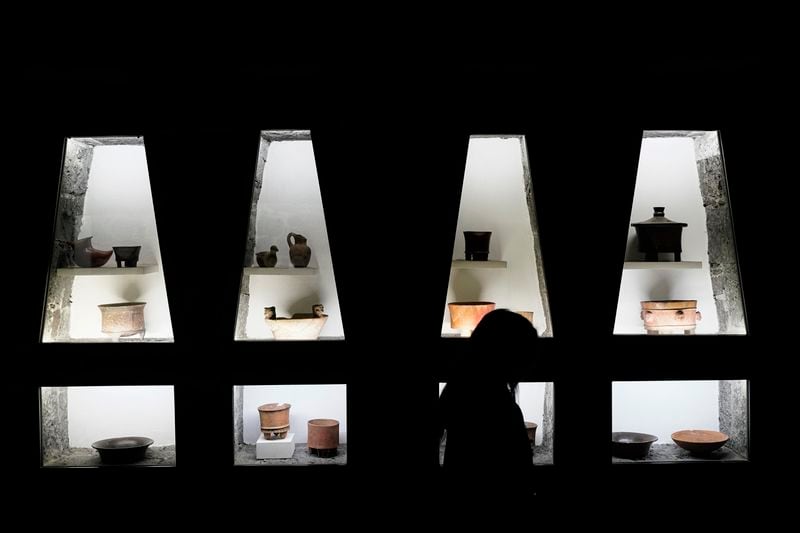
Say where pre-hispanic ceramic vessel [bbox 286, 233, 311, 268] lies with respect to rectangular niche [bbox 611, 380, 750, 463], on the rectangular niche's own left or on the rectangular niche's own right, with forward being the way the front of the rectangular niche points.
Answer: on the rectangular niche's own right

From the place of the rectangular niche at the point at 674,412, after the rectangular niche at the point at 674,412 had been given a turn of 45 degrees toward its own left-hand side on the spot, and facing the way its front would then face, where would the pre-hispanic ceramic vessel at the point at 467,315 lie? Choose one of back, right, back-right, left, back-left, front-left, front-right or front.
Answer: right

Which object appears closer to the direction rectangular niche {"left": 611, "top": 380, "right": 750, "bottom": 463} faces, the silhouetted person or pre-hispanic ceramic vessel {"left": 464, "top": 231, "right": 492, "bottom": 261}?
the silhouetted person

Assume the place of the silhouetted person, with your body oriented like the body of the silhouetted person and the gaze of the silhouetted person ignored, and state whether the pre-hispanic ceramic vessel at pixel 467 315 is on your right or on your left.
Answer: on your left

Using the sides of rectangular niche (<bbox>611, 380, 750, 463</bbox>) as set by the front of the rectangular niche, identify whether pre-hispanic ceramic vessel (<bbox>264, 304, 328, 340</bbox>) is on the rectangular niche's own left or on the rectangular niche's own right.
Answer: on the rectangular niche's own right

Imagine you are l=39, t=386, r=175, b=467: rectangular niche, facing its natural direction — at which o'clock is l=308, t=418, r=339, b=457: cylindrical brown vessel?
The cylindrical brown vessel is roughly at 10 o'clock from the rectangular niche.

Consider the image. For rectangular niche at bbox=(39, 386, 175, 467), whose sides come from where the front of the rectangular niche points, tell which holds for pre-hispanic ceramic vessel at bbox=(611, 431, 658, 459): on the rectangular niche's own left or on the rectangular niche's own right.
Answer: on the rectangular niche's own left

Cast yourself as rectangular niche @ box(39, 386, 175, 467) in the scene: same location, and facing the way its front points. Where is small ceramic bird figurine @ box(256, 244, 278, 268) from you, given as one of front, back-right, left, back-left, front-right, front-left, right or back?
front-left

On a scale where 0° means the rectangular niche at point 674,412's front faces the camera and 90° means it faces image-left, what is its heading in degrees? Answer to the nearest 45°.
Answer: approximately 0°

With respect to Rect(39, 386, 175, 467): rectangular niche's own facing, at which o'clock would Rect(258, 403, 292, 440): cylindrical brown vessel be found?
The cylindrical brown vessel is roughly at 10 o'clock from the rectangular niche.

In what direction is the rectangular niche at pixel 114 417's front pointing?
toward the camera

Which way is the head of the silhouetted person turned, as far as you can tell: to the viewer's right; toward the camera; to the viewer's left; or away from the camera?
away from the camera

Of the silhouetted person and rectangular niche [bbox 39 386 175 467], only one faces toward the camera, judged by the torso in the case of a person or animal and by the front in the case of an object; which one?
the rectangular niche
